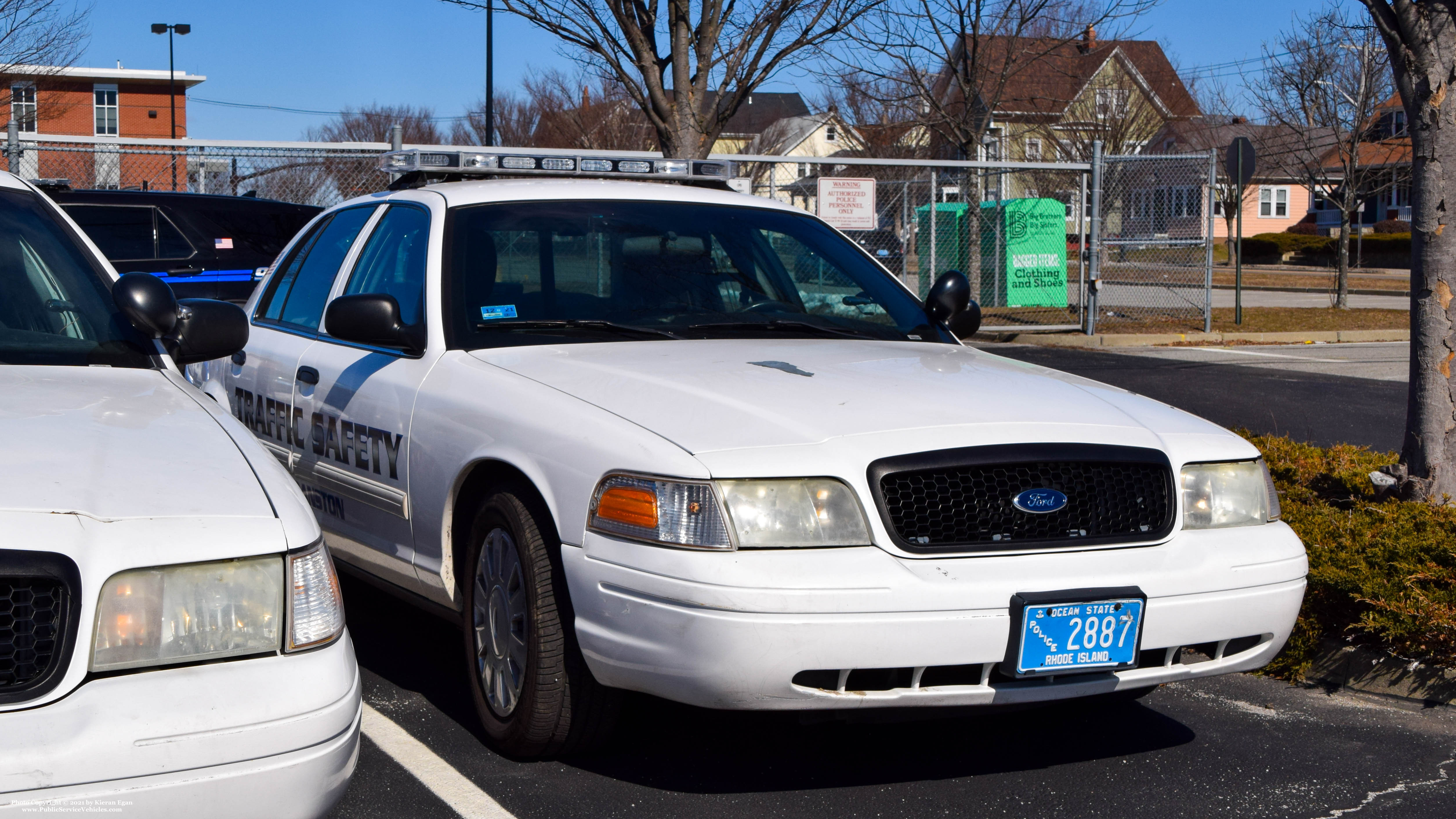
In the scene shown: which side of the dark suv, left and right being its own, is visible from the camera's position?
left

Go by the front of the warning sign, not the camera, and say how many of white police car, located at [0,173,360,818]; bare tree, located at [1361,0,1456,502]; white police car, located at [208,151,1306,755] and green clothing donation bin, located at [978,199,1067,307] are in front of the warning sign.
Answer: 3

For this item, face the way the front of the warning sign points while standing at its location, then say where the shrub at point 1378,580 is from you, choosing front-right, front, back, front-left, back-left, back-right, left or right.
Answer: front

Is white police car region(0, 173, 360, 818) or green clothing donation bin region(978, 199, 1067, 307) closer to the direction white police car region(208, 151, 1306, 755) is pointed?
the white police car

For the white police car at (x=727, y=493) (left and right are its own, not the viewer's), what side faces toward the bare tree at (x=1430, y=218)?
left

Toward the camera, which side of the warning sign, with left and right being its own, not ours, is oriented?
front

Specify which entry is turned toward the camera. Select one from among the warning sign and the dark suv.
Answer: the warning sign

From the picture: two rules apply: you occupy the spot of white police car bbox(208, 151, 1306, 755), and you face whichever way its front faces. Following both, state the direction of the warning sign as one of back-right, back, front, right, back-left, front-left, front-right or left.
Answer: back-left

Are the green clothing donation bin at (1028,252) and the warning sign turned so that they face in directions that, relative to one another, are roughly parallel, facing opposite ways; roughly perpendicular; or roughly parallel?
roughly parallel

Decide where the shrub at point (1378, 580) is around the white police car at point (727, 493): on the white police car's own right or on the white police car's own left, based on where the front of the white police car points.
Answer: on the white police car's own left

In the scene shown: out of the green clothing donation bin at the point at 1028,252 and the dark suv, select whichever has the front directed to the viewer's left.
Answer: the dark suv

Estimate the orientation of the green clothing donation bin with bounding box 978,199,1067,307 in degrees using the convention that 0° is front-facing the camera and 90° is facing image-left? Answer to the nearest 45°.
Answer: approximately 0°

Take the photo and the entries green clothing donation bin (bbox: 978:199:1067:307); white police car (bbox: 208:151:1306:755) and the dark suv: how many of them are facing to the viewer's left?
1
